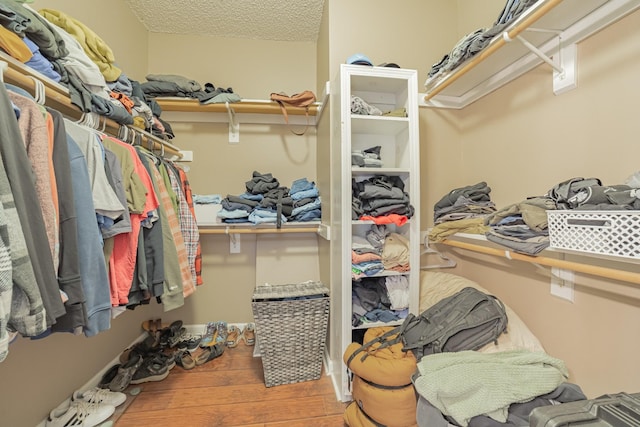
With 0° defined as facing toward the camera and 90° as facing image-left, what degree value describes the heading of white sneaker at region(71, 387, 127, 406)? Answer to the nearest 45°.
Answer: approximately 270°

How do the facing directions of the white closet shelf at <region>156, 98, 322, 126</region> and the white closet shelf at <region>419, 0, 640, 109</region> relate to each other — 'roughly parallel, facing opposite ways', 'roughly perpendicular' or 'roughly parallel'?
roughly perpendicular

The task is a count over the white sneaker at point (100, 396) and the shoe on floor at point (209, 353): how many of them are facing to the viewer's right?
1

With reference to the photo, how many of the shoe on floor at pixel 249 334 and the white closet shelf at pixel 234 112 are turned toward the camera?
2

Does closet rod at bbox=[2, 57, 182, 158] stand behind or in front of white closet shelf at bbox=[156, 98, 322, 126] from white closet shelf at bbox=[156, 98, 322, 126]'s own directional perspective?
in front

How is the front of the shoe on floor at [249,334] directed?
toward the camera

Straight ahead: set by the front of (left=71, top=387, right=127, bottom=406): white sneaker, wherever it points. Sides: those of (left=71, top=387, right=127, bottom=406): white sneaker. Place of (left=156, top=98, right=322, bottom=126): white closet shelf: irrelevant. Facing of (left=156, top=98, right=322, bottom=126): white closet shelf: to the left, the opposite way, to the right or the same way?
to the right

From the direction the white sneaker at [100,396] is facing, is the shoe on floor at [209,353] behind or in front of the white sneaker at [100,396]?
in front

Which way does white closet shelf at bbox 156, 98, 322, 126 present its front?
toward the camera

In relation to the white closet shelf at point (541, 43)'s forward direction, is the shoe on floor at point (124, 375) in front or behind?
in front

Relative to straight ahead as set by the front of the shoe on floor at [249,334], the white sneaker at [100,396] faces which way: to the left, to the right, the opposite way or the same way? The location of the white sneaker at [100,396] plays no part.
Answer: to the left
